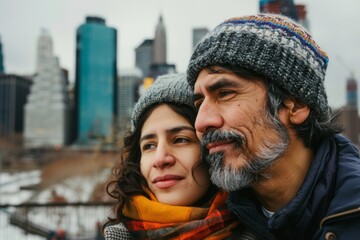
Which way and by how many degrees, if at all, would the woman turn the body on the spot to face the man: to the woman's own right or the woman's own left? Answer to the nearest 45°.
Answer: approximately 90° to the woman's own left

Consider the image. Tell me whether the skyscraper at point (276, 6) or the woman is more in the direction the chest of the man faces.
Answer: the woman

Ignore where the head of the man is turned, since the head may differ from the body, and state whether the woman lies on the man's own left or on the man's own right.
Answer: on the man's own right

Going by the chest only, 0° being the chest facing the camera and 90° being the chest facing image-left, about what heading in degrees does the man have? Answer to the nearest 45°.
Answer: approximately 45°

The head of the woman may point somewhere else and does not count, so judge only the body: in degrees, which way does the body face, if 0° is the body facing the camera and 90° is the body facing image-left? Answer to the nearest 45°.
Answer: approximately 45°
